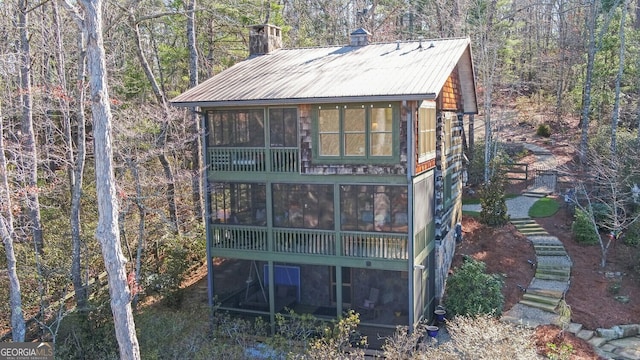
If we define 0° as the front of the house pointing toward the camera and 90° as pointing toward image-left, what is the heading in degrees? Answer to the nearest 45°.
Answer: approximately 0°

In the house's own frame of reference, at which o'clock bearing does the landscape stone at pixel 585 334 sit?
The landscape stone is roughly at 9 o'clock from the house.

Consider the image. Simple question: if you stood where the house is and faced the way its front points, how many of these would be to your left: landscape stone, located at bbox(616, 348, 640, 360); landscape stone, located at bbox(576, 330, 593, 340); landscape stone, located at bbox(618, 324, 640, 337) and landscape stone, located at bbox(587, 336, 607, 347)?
4

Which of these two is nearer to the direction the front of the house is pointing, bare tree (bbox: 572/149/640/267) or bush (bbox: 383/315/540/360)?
the bush

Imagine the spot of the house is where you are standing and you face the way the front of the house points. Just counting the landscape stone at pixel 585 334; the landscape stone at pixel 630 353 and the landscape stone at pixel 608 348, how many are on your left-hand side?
3

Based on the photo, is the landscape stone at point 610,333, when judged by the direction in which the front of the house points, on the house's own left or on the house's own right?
on the house's own left

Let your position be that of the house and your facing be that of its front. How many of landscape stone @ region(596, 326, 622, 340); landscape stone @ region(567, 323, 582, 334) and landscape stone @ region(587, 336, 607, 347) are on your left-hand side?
3

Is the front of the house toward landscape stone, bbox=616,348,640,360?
no

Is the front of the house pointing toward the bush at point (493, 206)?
no

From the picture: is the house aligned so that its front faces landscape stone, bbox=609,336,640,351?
no

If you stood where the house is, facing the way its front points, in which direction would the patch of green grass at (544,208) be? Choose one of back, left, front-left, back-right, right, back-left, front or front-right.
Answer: back-left

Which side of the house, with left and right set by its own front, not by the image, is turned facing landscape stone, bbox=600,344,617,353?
left

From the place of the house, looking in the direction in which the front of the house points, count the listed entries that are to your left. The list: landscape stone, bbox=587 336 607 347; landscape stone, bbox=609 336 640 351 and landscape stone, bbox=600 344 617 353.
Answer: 3

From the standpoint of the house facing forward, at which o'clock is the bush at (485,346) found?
The bush is roughly at 11 o'clock from the house.

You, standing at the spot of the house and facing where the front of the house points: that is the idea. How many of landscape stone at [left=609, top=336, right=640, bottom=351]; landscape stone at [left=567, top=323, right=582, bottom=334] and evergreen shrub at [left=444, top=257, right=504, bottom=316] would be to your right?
0

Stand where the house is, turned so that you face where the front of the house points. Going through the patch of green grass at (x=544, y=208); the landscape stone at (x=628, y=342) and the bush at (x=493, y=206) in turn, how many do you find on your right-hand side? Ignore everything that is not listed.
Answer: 0

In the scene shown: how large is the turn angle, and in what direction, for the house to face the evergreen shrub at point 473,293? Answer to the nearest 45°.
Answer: approximately 90° to its left

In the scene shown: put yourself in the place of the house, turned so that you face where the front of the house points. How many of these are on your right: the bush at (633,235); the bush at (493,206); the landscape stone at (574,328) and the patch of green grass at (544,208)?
0
